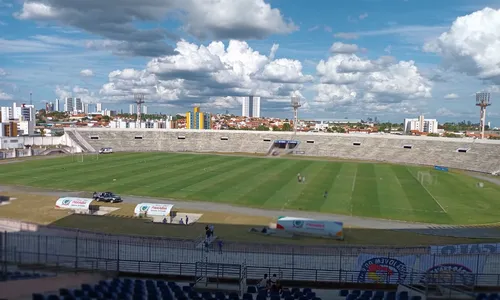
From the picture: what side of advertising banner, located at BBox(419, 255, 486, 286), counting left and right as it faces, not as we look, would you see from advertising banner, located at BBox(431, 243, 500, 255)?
back
